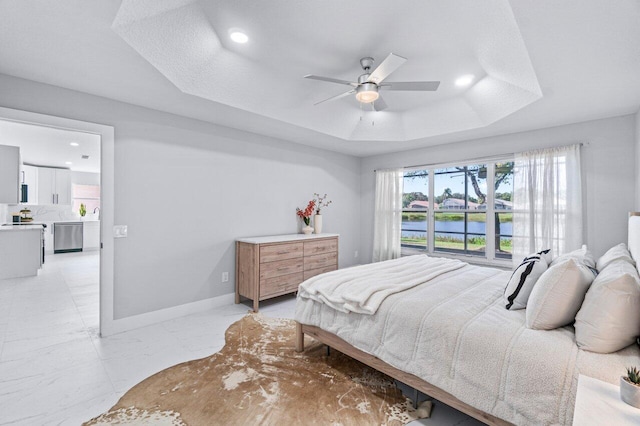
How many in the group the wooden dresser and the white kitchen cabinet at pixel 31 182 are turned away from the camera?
0

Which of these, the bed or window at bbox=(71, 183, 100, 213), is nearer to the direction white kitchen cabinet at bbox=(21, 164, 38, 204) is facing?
the bed

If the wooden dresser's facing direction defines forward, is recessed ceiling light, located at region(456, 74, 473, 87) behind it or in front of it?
in front

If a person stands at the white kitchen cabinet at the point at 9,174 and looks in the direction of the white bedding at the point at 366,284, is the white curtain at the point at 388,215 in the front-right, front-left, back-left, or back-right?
front-left

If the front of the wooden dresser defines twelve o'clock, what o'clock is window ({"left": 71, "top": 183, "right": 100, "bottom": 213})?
The window is roughly at 6 o'clock from the wooden dresser.

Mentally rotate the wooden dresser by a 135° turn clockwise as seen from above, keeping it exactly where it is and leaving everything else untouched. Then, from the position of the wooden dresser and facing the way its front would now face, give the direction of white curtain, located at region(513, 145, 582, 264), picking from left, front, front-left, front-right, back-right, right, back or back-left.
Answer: back

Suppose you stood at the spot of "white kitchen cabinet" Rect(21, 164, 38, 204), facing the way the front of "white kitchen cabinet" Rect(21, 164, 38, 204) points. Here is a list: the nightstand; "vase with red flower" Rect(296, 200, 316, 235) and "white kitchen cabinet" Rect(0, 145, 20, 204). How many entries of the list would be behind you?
0

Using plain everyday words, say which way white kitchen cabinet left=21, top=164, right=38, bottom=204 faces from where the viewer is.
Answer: facing the viewer and to the right of the viewer

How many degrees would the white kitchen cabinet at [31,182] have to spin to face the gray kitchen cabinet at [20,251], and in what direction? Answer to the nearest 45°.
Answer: approximately 45° to its right

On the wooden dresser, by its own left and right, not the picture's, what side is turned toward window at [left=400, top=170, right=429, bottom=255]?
left

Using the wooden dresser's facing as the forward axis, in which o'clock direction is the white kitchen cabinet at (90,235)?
The white kitchen cabinet is roughly at 6 o'clock from the wooden dresser.

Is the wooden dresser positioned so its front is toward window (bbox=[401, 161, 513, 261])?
no

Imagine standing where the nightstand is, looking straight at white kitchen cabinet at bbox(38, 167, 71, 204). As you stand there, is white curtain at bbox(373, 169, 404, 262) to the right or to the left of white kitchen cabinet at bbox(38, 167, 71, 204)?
right

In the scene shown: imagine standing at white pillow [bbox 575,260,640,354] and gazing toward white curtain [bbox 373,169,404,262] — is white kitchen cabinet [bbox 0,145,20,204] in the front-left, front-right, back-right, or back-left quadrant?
front-left

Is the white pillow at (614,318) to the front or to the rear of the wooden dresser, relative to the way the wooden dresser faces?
to the front
